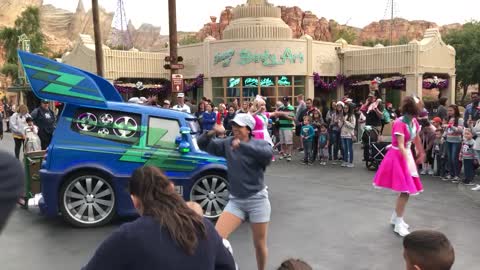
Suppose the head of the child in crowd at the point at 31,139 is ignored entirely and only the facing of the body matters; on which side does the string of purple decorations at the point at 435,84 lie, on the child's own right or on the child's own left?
on the child's own left

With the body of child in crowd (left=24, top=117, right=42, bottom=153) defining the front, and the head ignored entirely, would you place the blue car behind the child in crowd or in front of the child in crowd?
in front

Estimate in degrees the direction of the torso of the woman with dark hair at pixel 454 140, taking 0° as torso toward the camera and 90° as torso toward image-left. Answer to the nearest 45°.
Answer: approximately 45°

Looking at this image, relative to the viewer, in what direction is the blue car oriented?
to the viewer's right

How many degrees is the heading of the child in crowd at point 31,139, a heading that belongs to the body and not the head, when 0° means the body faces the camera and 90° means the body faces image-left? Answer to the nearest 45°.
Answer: approximately 0°

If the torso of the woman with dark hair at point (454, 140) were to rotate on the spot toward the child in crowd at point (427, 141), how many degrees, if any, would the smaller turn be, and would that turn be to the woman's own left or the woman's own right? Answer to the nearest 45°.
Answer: approximately 90° to the woman's own right

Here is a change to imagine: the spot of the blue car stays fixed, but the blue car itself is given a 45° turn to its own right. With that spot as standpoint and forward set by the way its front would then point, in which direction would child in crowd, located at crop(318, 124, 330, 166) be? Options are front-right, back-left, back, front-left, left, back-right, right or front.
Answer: left

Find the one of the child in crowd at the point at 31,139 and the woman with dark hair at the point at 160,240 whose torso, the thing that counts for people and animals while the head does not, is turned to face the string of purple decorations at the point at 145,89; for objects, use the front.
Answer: the woman with dark hair

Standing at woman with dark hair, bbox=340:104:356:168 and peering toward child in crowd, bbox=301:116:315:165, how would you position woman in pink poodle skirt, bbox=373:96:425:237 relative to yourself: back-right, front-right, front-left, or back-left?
back-left

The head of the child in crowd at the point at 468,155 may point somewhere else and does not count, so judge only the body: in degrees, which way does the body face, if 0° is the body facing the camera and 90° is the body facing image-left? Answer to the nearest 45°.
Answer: approximately 45°

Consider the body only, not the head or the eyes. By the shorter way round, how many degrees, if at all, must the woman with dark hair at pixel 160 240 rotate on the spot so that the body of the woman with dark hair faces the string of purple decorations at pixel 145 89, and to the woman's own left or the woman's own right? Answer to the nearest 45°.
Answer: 0° — they already face it

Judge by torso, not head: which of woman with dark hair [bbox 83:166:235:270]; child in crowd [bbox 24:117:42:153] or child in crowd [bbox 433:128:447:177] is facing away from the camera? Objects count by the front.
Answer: the woman with dark hair

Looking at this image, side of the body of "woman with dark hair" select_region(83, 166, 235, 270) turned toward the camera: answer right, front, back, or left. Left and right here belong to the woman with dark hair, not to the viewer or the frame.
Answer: back

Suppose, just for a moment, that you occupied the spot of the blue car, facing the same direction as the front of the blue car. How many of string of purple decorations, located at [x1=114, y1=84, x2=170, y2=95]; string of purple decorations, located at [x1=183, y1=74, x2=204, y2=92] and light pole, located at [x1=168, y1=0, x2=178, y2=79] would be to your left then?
3

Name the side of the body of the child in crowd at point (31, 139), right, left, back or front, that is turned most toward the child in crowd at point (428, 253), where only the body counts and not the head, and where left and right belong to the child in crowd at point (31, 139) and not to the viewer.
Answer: front

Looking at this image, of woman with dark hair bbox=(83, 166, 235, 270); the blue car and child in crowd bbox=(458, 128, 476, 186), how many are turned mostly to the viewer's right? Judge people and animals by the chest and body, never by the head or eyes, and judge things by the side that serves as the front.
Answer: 1

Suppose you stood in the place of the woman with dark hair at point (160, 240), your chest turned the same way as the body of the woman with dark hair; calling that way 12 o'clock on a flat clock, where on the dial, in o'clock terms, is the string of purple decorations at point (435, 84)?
The string of purple decorations is roughly at 1 o'clock from the woman with dark hair.

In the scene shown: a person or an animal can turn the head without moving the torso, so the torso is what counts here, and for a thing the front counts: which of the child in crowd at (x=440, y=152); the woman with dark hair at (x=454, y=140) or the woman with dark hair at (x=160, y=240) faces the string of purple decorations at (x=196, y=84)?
the woman with dark hair at (x=160, y=240)

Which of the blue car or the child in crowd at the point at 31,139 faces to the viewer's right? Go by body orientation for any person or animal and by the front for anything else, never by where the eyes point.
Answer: the blue car
